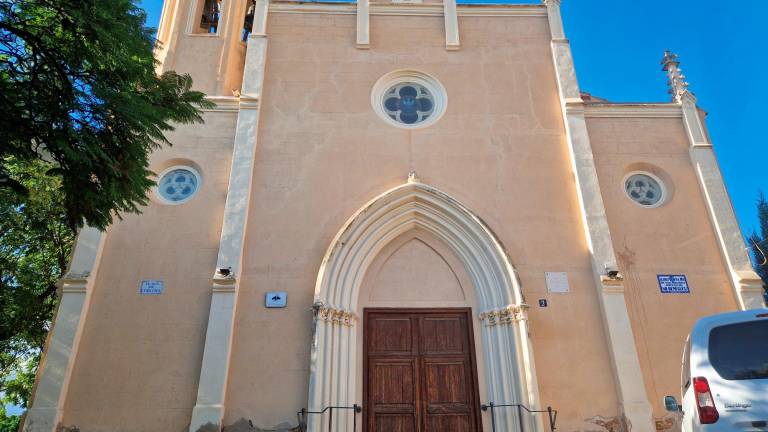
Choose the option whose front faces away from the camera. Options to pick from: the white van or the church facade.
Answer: the white van

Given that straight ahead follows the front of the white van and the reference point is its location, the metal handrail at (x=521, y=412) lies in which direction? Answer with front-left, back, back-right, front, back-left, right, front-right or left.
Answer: front-left

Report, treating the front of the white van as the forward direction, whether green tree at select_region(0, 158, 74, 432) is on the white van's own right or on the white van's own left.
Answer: on the white van's own left

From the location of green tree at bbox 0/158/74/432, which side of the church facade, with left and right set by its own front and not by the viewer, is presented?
right

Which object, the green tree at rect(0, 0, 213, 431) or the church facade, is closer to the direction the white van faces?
the church facade

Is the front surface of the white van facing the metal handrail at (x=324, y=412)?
no

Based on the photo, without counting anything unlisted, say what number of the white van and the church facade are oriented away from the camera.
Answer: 1

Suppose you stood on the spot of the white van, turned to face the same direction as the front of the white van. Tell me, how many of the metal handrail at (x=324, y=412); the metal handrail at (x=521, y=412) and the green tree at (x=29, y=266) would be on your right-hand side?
0

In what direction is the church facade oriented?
toward the camera

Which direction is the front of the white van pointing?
away from the camera

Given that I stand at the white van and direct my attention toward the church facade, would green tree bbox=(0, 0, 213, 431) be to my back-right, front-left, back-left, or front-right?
front-left
